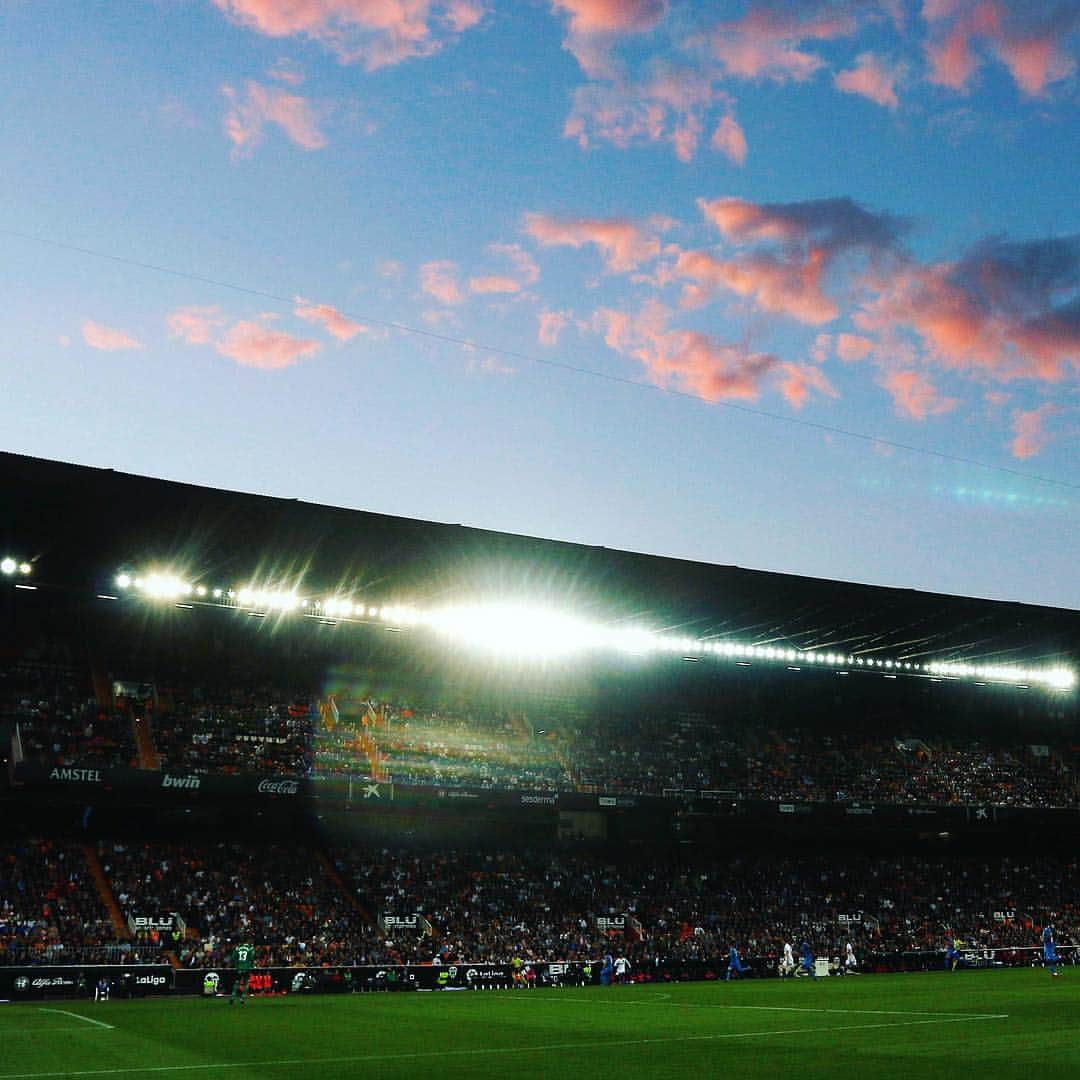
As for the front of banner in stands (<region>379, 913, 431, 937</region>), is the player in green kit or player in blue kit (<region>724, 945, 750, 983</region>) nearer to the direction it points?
the player in green kit

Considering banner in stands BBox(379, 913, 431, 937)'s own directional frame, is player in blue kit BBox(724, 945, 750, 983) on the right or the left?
on its left

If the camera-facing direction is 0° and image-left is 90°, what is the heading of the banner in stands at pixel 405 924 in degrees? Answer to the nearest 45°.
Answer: approximately 0°

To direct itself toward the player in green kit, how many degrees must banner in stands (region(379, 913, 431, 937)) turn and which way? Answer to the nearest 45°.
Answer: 0° — it already faces them
